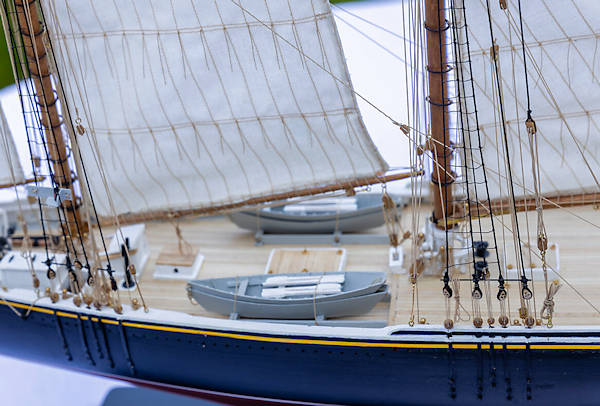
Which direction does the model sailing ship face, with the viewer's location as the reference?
facing to the left of the viewer
